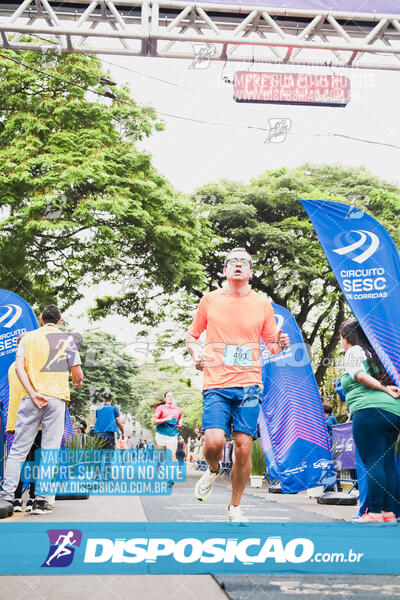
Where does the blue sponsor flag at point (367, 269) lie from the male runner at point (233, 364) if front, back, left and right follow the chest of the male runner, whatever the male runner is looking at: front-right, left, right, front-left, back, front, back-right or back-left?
back-left

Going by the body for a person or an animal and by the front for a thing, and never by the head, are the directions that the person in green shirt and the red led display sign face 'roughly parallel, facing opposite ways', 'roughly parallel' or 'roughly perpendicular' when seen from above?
roughly perpendicular

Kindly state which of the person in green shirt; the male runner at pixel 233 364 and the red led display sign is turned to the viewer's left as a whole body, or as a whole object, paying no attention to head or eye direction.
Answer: the person in green shirt

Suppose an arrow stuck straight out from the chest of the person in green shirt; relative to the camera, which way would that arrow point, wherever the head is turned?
to the viewer's left

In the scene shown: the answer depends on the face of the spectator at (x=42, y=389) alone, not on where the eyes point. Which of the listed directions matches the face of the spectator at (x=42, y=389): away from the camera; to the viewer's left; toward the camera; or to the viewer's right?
away from the camera

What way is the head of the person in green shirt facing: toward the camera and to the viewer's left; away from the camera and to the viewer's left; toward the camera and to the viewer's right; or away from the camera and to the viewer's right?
away from the camera and to the viewer's left

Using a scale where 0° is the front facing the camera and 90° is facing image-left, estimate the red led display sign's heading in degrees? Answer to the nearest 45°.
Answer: approximately 0°

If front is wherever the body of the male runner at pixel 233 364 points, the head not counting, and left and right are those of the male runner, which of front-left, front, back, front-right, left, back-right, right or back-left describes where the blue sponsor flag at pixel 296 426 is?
back
